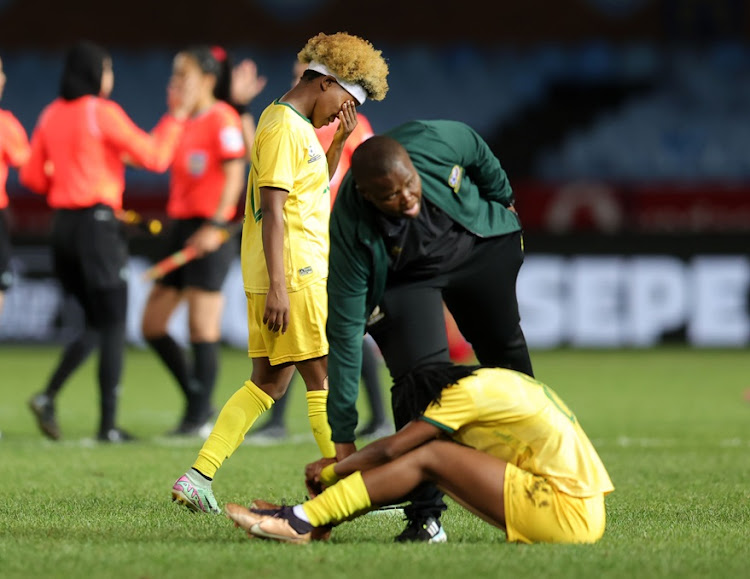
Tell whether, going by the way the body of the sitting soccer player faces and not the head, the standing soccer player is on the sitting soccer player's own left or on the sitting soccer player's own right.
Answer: on the sitting soccer player's own right

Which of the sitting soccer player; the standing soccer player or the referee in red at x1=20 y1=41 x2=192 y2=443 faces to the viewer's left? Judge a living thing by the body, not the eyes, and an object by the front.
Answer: the sitting soccer player

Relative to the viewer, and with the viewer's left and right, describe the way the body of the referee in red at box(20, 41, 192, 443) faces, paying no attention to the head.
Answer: facing away from the viewer and to the right of the viewer

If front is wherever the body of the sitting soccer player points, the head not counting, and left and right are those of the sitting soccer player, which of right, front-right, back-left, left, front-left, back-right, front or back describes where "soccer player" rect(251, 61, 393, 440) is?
right

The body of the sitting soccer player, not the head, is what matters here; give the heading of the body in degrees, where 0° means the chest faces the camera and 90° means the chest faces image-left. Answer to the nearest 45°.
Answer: approximately 90°

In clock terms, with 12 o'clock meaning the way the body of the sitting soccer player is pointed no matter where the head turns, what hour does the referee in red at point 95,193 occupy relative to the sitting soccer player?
The referee in red is roughly at 2 o'clock from the sitting soccer player.
